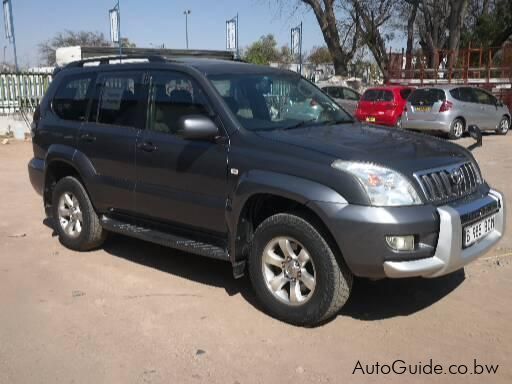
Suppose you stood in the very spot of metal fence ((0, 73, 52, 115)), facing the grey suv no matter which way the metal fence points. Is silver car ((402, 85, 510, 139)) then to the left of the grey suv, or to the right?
left

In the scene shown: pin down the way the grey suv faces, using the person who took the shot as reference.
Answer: facing the viewer and to the right of the viewer

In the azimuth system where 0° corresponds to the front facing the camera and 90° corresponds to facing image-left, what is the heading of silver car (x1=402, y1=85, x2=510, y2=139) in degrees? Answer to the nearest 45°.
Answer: approximately 225°

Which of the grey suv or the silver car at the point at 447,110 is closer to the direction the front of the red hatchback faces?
the silver car

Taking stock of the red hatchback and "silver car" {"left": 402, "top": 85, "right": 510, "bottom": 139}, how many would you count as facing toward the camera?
0

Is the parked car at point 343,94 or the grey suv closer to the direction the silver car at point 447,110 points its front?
the parked car

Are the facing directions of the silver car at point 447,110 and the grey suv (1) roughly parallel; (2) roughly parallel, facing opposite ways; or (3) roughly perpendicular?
roughly perpendicular

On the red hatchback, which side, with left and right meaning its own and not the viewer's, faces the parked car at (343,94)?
left

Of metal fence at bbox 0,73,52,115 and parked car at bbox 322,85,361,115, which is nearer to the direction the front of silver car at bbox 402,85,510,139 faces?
the parked car

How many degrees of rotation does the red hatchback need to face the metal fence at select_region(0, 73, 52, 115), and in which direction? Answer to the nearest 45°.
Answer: approximately 135° to its left

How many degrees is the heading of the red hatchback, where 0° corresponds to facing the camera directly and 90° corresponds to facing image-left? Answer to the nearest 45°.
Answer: approximately 225°

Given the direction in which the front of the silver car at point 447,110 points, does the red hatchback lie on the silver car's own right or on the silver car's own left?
on the silver car's own left

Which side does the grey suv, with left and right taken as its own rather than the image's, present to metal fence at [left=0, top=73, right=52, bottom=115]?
back

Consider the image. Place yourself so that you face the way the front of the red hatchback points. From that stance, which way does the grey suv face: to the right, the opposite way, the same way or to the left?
to the right
